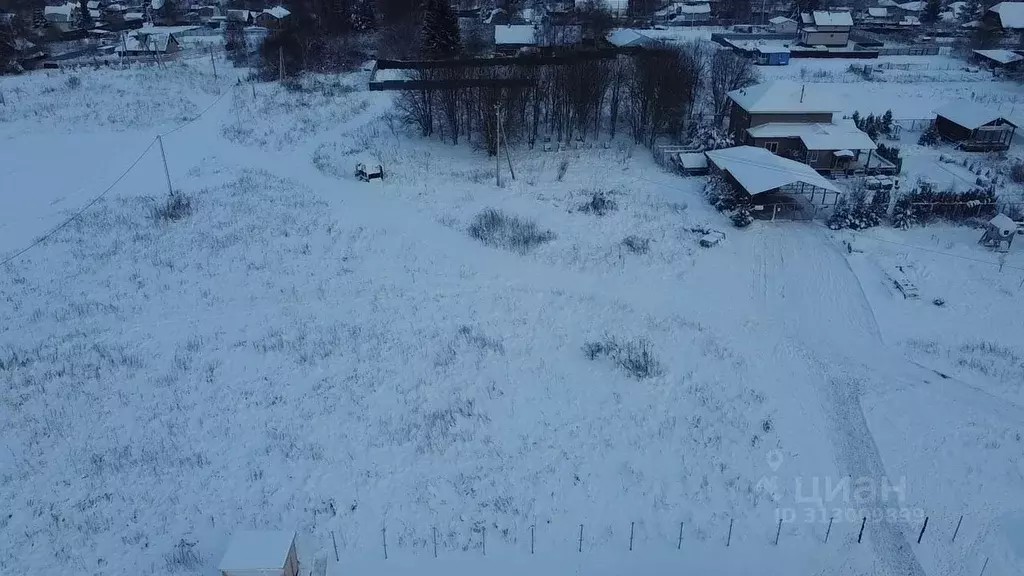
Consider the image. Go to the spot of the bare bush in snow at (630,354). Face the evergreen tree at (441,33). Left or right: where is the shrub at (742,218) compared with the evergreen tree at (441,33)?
right

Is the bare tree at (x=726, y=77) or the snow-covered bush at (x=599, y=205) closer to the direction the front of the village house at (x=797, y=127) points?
the snow-covered bush

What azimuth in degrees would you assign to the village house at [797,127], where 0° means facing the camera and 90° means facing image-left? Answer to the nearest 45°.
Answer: approximately 0°

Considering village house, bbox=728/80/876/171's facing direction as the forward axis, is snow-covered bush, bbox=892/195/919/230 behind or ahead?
ahead

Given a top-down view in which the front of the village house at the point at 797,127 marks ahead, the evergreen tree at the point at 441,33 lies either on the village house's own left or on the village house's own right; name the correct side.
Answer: on the village house's own right

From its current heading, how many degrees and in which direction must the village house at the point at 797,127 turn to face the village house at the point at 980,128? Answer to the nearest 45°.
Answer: approximately 135° to its left

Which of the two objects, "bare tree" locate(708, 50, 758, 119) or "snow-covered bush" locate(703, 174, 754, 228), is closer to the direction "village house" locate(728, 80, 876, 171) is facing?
the snow-covered bush

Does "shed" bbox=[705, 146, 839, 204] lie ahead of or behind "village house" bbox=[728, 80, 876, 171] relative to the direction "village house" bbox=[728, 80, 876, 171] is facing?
ahead

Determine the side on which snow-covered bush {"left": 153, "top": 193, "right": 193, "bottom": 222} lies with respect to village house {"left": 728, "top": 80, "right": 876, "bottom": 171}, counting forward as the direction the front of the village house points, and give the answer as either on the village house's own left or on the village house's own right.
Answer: on the village house's own right

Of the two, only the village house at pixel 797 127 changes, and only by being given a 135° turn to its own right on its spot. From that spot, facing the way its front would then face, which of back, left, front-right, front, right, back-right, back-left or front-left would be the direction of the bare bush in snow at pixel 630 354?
back-left

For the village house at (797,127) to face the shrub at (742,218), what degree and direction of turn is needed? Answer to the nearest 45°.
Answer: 0° — it already faces it

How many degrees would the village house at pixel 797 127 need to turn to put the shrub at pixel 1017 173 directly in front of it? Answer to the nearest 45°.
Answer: approximately 90° to its left

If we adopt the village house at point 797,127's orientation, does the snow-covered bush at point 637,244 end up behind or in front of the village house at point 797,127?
in front

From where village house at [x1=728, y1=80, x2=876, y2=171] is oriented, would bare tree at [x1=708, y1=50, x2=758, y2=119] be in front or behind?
behind
